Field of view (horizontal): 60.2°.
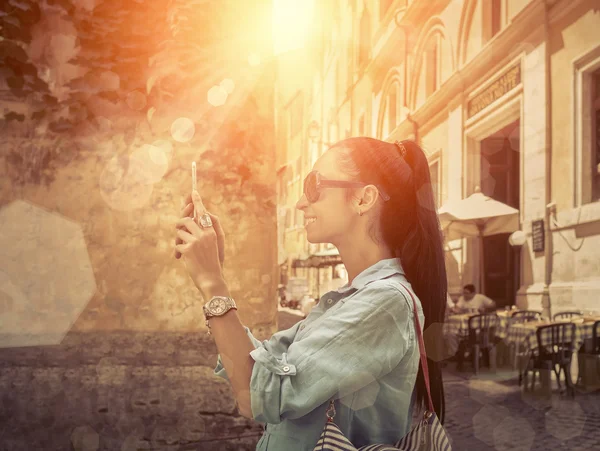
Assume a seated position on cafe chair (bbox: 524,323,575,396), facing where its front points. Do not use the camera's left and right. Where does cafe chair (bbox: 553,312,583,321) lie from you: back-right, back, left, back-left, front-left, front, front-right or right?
front-right

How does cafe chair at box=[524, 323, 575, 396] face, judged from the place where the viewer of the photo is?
facing away from the viewer and to the left of the viewer

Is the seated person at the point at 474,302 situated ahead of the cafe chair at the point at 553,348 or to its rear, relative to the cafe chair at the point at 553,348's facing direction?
ahead

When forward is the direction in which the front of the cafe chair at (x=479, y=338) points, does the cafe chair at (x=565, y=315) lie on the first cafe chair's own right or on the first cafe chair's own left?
on the first cafe chair's own right

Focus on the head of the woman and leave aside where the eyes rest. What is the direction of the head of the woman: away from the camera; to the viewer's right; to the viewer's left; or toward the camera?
to the viewer's left

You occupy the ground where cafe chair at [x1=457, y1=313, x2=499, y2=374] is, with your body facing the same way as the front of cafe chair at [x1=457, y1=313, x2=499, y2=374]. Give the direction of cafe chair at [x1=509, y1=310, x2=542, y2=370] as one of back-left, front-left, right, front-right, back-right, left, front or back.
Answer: right

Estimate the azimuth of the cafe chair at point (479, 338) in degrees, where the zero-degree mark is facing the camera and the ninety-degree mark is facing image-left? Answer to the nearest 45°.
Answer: approximately 135°

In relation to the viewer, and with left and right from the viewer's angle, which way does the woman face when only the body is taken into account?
facing to the left of the viewer

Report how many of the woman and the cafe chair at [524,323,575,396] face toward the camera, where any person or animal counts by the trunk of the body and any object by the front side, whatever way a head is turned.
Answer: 0

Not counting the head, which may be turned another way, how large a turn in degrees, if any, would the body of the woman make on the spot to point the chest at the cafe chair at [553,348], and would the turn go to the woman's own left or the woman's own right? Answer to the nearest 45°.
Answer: approximately 135° to the woman's own right
